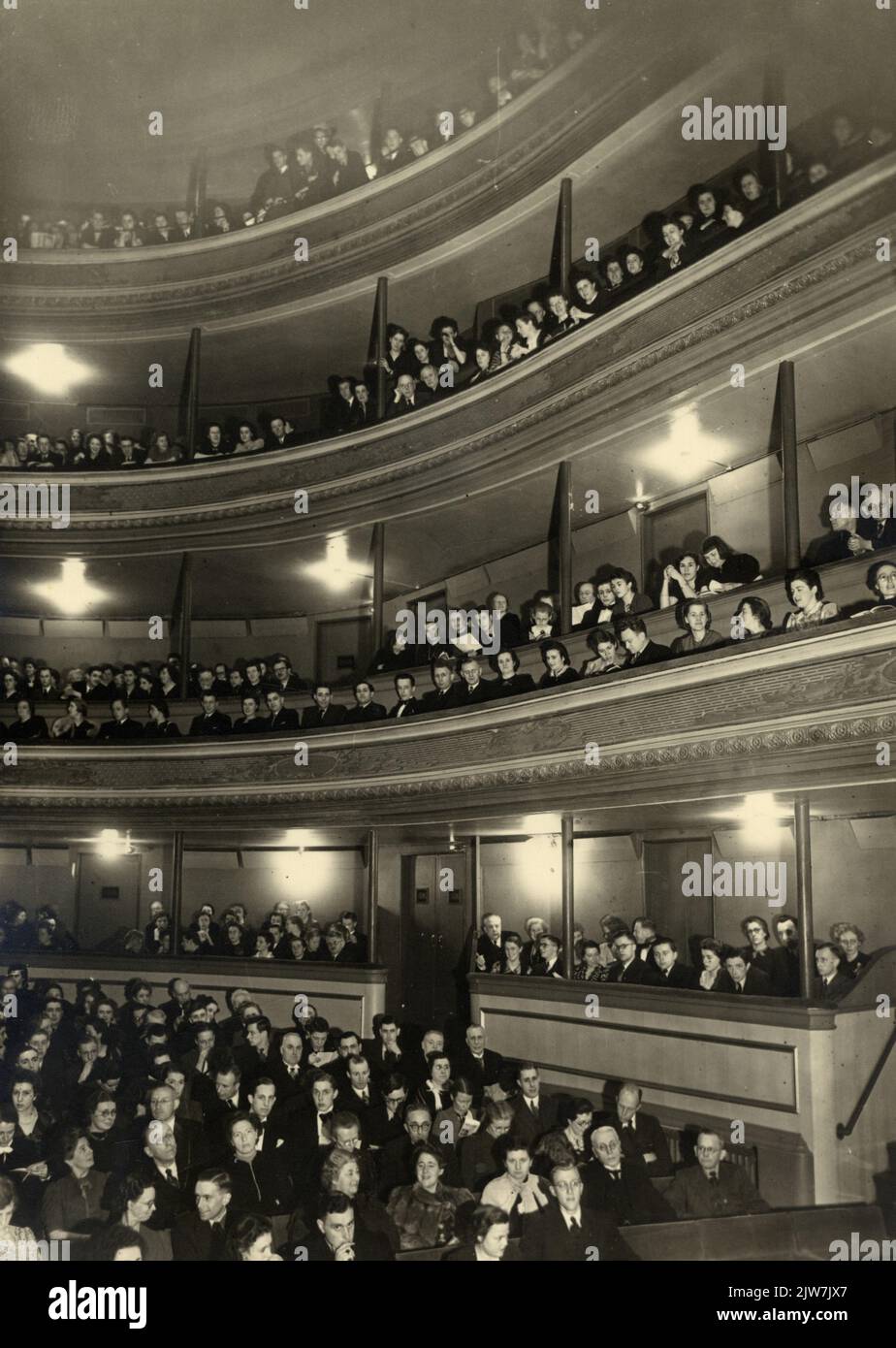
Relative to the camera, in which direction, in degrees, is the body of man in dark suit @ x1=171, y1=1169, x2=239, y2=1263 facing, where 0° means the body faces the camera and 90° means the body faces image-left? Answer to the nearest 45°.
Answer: approximately 315°

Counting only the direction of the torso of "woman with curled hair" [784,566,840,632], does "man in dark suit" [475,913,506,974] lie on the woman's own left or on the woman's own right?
on the woman's own right

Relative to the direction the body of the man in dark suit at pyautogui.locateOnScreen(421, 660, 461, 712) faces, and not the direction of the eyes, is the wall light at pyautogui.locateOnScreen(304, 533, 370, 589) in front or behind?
behind

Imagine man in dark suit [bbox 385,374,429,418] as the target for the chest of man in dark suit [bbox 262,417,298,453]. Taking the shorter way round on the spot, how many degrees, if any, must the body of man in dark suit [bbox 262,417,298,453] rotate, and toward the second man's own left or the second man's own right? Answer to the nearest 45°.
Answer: approximately 45° to the second man's own left

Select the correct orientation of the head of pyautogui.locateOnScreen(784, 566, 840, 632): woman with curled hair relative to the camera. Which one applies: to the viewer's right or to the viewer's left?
to the viewer's left
